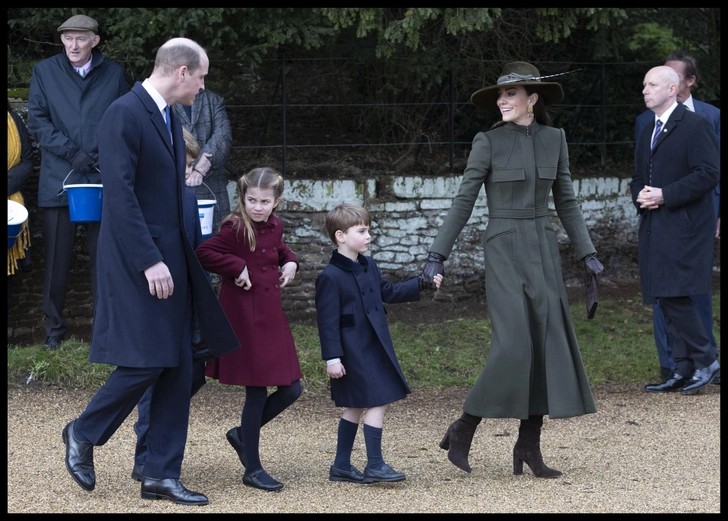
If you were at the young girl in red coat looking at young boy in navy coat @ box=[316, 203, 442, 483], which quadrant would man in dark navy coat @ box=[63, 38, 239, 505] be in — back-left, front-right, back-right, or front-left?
back-right

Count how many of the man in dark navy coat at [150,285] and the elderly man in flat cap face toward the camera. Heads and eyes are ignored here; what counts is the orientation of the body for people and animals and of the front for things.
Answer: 1

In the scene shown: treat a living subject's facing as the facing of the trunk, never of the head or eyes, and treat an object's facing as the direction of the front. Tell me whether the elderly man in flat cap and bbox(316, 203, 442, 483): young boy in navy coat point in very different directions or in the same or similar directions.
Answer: same or similar directions

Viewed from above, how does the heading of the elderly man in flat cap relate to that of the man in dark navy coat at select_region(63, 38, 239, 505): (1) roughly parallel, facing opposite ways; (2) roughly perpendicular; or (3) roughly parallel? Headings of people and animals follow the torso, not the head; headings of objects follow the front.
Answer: roughly perpendicular

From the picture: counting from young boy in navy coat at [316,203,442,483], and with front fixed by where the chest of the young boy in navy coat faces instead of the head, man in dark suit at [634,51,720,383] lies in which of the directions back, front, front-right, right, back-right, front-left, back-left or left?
left

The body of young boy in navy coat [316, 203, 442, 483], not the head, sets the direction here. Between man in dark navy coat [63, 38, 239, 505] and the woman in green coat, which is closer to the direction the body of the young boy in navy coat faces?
the woman in green coat

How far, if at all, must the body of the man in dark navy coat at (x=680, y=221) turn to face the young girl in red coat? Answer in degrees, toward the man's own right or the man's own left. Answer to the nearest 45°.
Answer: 0° — they already face them

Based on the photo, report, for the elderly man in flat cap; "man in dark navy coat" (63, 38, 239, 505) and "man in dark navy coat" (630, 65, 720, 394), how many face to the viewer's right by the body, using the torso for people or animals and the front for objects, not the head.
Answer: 1

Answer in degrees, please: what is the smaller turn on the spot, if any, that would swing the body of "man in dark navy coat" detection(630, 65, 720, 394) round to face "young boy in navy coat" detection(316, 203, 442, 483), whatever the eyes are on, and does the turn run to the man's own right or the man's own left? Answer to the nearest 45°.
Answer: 0° — they already face them

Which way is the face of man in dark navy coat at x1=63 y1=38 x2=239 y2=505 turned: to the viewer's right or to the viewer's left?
to the viewer's right

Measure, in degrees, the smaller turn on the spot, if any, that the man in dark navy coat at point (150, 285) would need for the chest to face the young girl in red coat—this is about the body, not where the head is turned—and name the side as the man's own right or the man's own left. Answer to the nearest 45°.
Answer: approximately 45° to the man's own left

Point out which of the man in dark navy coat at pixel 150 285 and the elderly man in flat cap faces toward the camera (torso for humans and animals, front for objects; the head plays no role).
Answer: the elderly man in flat cap

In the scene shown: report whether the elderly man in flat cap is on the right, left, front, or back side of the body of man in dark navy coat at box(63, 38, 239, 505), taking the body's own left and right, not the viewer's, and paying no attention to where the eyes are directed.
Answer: left

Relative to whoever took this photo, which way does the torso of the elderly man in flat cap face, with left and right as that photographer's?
facing the viewer

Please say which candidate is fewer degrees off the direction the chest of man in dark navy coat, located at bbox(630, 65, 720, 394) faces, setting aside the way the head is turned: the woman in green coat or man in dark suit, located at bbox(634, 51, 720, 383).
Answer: the woman in green coat

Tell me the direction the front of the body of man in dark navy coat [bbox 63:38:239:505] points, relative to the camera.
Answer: to the viewer's right

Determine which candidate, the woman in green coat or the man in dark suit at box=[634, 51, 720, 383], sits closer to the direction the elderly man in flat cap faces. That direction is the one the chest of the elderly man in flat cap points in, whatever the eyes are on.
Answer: the woman in green coat

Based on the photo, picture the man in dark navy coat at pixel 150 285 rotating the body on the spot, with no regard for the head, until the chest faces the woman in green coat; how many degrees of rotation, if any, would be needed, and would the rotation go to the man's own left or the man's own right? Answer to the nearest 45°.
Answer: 0° — they already face them
